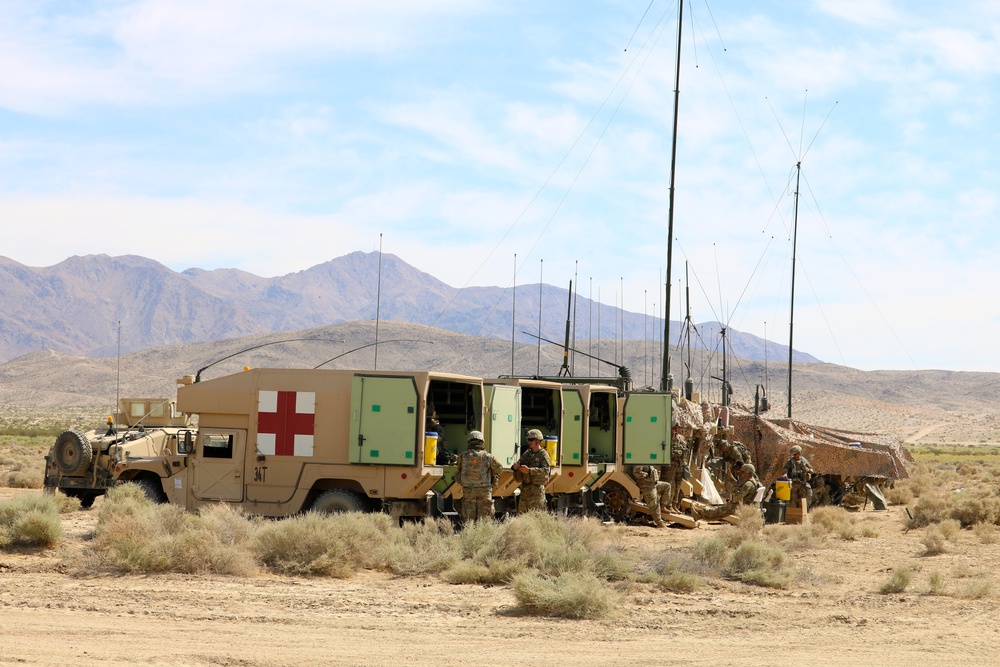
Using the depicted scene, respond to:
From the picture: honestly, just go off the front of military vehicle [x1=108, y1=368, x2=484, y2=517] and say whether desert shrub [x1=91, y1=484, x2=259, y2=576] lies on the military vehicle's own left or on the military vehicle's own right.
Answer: on the military vehicle's own left

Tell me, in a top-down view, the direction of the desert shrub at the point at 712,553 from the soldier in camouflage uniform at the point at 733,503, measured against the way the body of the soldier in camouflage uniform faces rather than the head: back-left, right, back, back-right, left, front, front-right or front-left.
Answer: left

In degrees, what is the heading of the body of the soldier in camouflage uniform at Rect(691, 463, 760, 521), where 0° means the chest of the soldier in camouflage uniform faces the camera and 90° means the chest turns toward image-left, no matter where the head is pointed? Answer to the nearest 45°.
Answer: approximately 90°

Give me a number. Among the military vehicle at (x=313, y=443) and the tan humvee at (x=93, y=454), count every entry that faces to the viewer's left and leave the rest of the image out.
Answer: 1

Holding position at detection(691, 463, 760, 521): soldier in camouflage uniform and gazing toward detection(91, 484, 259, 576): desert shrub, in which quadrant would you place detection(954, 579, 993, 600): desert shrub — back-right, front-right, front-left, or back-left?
front-left

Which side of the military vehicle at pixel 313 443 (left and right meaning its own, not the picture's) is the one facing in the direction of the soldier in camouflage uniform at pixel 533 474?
back

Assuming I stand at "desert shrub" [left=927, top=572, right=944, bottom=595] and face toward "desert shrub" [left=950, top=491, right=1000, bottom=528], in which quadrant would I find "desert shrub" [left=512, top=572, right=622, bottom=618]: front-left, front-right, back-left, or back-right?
back-left

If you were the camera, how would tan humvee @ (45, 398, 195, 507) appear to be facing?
facing away from the viewer and to the right of the viewer

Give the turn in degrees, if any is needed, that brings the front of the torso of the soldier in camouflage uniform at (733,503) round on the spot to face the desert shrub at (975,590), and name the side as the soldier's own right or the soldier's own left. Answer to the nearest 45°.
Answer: approximately 90° to the soldier's own left

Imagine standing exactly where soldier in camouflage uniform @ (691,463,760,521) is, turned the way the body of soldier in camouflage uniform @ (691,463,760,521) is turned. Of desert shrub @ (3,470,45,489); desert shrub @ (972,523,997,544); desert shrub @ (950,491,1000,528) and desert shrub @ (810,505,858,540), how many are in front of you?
1

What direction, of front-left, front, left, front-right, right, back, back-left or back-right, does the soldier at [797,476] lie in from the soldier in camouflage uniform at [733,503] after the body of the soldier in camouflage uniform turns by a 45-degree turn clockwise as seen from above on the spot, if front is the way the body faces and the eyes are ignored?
right

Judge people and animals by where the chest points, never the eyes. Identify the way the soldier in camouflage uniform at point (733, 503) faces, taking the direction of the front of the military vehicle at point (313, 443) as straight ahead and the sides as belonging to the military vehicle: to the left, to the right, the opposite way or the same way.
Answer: the same way

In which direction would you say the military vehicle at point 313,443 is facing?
to the viewer's left
